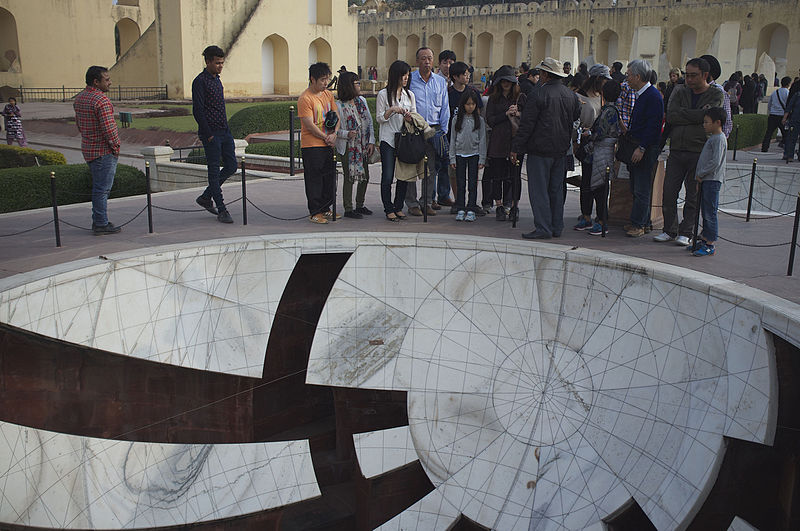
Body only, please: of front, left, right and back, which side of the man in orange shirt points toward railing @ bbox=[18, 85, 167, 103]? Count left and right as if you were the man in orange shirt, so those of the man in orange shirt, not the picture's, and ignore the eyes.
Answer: back

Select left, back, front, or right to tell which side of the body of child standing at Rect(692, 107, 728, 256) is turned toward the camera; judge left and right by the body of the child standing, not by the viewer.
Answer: left

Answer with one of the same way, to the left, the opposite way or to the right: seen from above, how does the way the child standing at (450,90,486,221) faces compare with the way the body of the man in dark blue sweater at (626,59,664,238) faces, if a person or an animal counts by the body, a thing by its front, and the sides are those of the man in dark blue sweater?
to the left

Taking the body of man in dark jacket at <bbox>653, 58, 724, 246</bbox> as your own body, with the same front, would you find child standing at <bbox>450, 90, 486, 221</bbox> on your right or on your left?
on your right

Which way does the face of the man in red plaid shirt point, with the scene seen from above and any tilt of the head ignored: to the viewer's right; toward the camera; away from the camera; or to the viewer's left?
to the viewer's right

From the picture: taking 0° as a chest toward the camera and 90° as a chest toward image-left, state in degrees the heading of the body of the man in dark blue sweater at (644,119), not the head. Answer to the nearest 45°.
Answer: approximately 90°

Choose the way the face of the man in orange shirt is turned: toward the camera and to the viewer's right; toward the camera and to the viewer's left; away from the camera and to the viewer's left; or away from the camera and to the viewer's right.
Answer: toward the camera and to the viewer's right

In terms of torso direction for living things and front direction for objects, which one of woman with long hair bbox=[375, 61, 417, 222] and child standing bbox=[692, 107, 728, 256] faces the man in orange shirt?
the child standing
